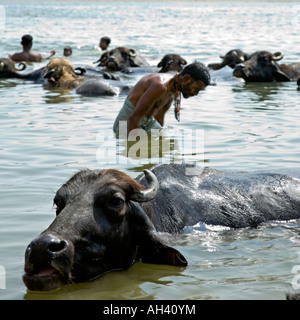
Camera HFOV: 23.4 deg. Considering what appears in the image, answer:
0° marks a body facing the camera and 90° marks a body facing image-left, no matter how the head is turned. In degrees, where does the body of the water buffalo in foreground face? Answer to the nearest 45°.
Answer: approximately 45°

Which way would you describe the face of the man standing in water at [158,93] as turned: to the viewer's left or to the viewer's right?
to the viewer's right

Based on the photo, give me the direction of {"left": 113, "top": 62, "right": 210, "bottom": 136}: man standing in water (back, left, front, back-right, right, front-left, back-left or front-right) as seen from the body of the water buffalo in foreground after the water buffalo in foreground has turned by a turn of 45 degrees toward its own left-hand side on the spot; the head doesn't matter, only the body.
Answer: back

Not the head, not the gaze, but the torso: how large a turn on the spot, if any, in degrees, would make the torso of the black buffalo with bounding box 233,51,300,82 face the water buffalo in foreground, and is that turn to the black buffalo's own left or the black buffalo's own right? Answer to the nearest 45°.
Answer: approximately 90° to the black buffalo's own left

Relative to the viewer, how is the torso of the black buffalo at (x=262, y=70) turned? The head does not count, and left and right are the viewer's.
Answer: facing to the left of the viewer

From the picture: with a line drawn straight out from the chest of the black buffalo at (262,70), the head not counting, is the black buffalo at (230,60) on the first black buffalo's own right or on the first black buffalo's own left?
on the first black buffalo's own right
